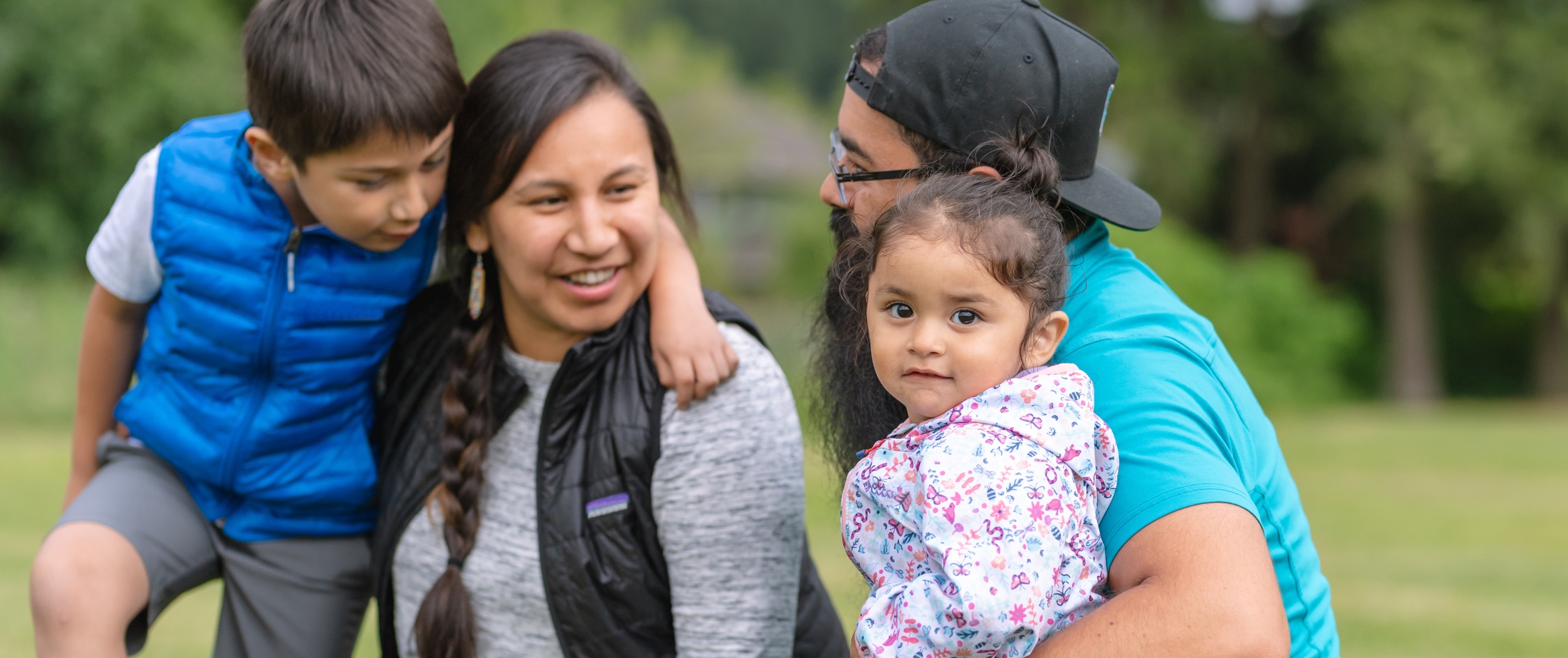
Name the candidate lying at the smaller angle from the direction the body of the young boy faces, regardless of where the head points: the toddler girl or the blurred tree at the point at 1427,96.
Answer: the toddler girl

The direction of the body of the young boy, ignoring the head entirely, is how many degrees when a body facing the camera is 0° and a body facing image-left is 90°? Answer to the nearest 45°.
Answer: approximately 0°

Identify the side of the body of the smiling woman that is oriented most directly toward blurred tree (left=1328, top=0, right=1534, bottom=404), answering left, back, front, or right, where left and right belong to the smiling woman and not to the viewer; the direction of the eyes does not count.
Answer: back

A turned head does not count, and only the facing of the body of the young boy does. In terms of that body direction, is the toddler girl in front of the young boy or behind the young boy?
in front

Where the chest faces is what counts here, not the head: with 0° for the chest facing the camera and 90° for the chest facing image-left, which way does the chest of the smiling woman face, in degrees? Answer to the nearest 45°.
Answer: approximately 45°

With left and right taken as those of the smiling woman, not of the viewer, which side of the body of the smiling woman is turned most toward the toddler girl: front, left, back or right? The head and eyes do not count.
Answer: left

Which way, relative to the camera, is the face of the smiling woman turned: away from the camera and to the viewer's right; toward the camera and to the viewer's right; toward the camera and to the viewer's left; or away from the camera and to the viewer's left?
toward the camera and to the viewer's right

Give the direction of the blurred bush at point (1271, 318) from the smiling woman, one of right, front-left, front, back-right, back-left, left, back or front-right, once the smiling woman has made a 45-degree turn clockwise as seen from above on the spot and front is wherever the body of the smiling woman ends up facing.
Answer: back-right

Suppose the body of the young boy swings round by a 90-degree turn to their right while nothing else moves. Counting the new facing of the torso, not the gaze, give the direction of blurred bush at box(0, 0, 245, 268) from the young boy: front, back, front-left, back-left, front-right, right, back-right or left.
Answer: right
